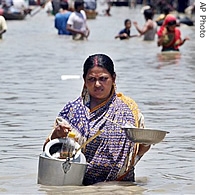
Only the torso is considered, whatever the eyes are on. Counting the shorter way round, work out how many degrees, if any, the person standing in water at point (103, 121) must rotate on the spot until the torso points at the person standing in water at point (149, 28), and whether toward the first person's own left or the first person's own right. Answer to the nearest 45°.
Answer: approximately 180°

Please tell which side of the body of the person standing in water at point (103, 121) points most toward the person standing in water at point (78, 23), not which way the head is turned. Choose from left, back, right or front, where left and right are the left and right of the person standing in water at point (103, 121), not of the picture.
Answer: back

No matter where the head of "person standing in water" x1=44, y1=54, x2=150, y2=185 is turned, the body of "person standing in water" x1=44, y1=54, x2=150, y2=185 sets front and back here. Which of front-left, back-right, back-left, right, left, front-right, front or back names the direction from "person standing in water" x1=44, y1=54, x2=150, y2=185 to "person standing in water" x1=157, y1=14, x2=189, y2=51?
back

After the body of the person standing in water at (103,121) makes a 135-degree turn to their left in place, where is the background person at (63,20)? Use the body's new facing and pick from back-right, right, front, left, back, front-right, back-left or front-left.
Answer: front-left

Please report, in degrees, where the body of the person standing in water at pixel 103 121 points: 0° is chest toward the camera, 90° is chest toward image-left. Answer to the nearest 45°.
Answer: approximately 0°
